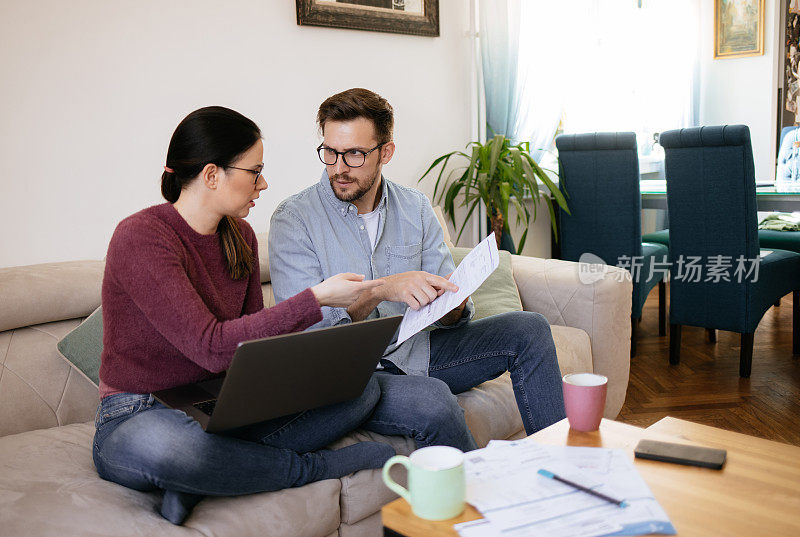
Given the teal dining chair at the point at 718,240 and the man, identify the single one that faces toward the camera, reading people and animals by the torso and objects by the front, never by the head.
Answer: the man

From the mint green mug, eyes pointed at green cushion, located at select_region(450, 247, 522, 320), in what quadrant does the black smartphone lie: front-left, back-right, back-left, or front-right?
front-right

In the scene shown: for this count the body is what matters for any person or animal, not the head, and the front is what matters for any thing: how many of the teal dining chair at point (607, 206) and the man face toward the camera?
1

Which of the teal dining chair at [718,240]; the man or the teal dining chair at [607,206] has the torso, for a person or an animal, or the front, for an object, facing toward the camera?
the man

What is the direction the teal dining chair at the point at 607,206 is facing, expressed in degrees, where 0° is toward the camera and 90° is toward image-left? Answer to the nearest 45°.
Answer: approximately 225°

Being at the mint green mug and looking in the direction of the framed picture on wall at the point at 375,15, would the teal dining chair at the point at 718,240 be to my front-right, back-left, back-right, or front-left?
front-right

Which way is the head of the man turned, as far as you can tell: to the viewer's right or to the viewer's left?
to the viewer's left

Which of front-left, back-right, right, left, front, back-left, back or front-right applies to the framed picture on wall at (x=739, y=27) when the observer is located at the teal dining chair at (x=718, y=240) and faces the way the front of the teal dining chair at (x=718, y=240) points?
front-left

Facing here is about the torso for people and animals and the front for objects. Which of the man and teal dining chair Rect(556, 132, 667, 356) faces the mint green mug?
the man

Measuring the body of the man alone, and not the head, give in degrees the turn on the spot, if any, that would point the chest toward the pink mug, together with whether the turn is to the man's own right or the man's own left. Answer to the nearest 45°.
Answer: approximately 45° to the man's own left

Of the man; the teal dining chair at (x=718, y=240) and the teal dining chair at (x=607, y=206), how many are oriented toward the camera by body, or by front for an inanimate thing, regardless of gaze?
1

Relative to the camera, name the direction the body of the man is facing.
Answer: toward the camera

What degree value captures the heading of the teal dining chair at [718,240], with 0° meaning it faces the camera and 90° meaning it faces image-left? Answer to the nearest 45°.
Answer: approximately 225°
